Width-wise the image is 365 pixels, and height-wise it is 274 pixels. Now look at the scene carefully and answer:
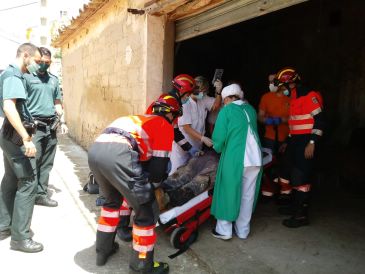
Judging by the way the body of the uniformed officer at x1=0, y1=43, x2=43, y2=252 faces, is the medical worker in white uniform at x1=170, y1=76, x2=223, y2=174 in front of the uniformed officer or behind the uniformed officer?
in front

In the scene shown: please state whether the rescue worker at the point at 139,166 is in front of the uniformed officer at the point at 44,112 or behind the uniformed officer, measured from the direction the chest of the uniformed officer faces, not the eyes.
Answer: in front

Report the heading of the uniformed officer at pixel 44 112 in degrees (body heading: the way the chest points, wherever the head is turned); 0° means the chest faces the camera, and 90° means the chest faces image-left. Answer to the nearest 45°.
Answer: approximately 315°

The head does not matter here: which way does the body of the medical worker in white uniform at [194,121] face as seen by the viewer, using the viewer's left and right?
facing the viewer and to the right of the viewer

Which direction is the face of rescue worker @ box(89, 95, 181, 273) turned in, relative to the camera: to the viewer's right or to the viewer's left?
to the viewer's right

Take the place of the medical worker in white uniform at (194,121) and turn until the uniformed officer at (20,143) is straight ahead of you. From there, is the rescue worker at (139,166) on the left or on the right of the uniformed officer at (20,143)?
left

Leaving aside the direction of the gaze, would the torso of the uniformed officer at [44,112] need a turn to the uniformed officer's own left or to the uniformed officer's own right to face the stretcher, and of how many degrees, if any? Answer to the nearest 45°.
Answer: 0° — they already face it
